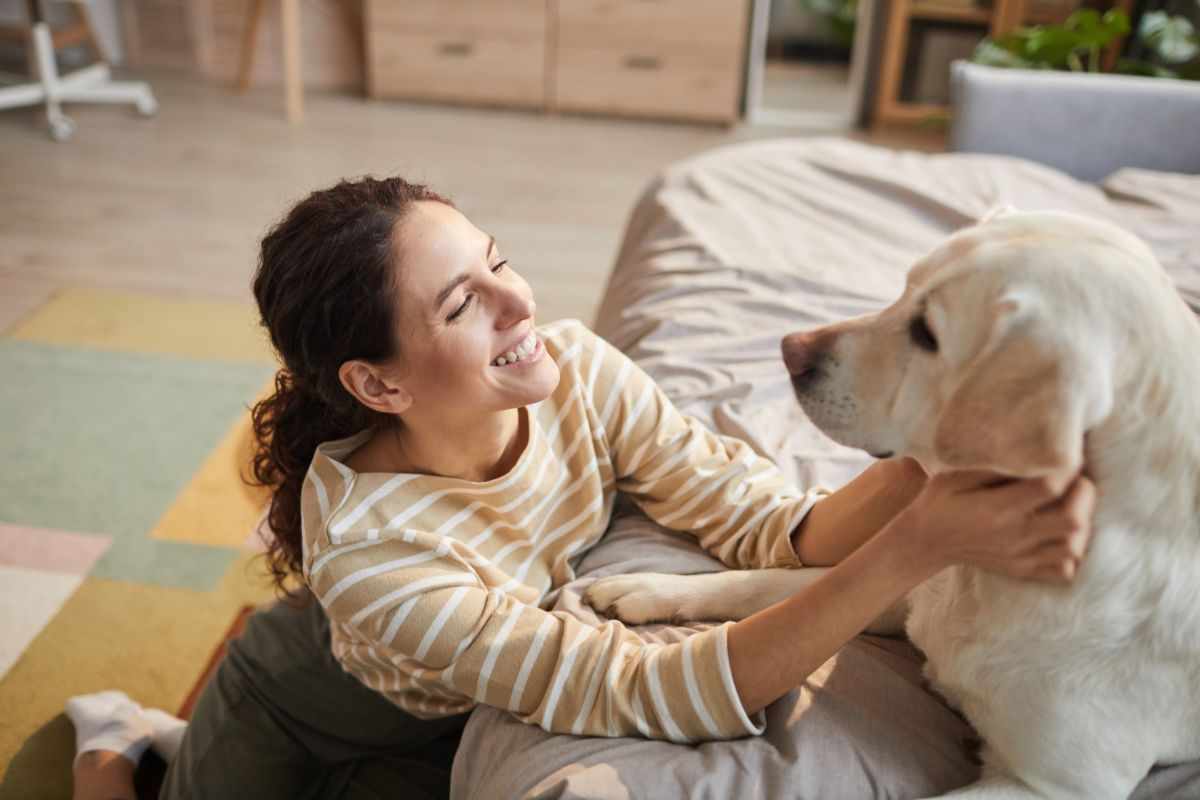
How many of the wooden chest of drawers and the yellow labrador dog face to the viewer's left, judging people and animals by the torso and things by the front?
1

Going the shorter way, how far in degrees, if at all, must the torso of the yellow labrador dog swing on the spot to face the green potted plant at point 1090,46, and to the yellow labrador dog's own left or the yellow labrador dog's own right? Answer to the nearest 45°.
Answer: approximately 90° to the yellow labrador dog's own right

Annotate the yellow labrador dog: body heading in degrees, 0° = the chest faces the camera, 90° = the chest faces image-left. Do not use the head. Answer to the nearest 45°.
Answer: approximately 90°

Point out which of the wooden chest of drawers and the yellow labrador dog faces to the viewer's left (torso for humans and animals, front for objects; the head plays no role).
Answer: the yellow labrador dog

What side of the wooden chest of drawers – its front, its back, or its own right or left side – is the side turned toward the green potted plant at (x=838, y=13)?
left

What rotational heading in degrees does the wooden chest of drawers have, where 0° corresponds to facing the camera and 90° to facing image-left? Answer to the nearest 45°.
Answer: approximately 0°

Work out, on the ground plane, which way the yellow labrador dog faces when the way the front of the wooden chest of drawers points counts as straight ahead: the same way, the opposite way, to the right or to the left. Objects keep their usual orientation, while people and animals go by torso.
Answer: to the right

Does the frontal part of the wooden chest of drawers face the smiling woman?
yes
